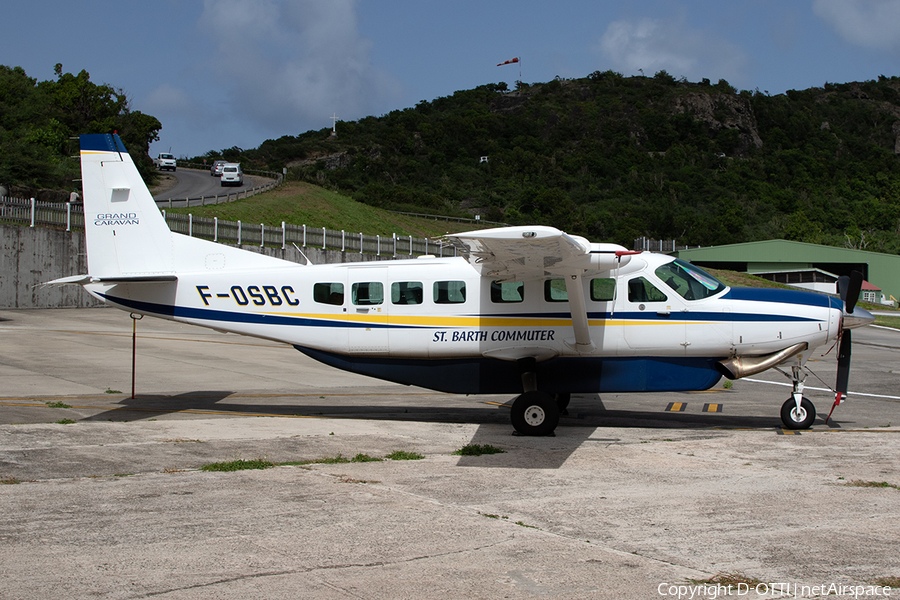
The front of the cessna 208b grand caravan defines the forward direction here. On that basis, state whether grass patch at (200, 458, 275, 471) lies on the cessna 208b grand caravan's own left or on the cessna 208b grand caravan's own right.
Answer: on the cessna 208b grand caravan's own right

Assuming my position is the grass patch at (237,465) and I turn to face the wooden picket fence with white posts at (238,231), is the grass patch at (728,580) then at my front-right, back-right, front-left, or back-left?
back-right

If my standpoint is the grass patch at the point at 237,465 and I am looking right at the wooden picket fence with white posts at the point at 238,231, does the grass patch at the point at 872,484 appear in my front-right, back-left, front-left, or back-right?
back-right

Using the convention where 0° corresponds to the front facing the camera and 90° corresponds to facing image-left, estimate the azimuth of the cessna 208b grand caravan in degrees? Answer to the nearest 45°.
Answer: approximately 270°

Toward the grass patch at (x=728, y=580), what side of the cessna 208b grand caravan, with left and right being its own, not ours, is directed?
right
